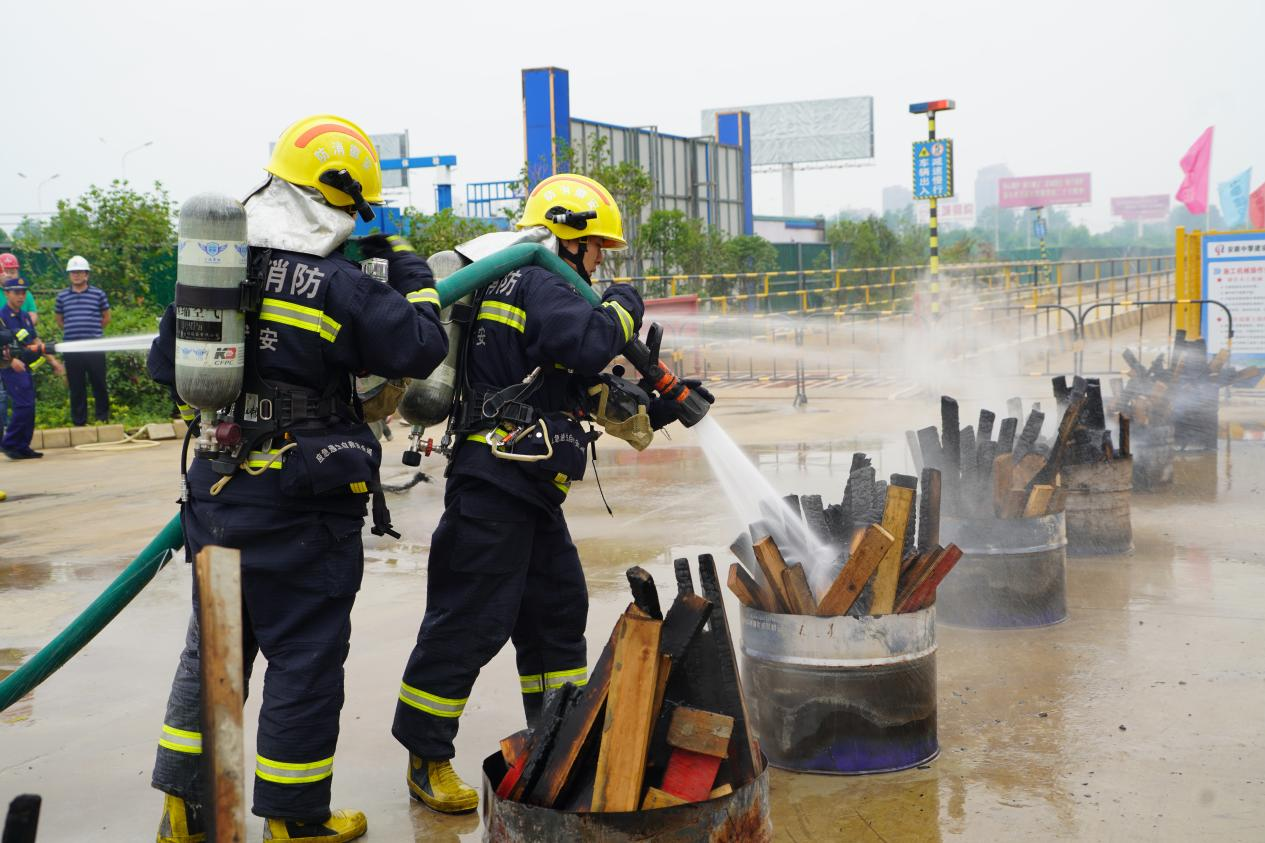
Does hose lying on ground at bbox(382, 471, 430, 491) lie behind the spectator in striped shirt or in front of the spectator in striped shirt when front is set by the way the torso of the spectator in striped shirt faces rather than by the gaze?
in front

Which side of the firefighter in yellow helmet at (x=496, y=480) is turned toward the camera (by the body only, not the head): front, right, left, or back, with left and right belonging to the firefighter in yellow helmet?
right

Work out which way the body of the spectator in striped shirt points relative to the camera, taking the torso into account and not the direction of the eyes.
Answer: toward the camera

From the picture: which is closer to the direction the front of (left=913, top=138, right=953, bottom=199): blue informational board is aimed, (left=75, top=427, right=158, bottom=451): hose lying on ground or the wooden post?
the wooden post

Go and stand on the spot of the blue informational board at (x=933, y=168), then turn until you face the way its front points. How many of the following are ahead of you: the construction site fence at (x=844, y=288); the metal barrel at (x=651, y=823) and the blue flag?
1

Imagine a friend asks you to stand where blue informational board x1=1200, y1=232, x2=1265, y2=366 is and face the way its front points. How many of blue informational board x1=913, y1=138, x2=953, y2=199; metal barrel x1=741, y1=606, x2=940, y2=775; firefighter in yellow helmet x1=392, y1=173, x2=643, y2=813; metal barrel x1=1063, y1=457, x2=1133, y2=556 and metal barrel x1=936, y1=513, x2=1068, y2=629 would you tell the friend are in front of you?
4

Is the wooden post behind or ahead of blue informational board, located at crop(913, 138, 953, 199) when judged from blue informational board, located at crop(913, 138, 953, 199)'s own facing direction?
ahead

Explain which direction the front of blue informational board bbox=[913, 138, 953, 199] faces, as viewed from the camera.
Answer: facing the viewer

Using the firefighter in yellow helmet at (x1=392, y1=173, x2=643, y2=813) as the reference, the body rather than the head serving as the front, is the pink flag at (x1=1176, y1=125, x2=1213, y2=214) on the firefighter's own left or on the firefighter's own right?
on the firefighter's own left

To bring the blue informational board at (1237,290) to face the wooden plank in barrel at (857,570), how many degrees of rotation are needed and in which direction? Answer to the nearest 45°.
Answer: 0° — it already faces it

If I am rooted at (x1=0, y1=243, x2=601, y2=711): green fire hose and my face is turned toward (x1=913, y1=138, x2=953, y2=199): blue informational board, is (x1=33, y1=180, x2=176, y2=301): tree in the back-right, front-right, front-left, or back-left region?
front-left

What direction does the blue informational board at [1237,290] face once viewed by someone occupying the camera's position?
facing the viewer

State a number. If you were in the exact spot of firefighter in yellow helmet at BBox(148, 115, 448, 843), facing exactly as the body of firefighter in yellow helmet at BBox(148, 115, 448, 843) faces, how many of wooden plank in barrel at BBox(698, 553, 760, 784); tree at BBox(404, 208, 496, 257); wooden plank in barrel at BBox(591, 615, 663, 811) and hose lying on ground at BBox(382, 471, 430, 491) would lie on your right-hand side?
2

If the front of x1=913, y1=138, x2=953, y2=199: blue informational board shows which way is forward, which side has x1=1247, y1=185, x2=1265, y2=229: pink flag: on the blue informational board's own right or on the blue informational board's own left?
on the blue informational board's own left

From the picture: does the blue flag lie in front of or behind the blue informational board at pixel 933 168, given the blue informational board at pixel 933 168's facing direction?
behind

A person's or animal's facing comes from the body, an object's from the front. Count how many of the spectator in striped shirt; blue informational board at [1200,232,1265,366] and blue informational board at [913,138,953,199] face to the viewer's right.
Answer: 0

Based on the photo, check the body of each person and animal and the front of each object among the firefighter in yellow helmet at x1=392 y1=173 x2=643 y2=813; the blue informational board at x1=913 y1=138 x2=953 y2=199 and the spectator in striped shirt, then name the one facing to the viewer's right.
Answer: the firefighter in yellow helmet

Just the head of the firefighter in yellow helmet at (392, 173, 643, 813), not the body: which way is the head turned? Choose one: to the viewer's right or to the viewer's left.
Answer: to the viewer's right

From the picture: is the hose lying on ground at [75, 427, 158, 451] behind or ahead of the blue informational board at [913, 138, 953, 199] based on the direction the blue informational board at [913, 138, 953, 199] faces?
ahead
